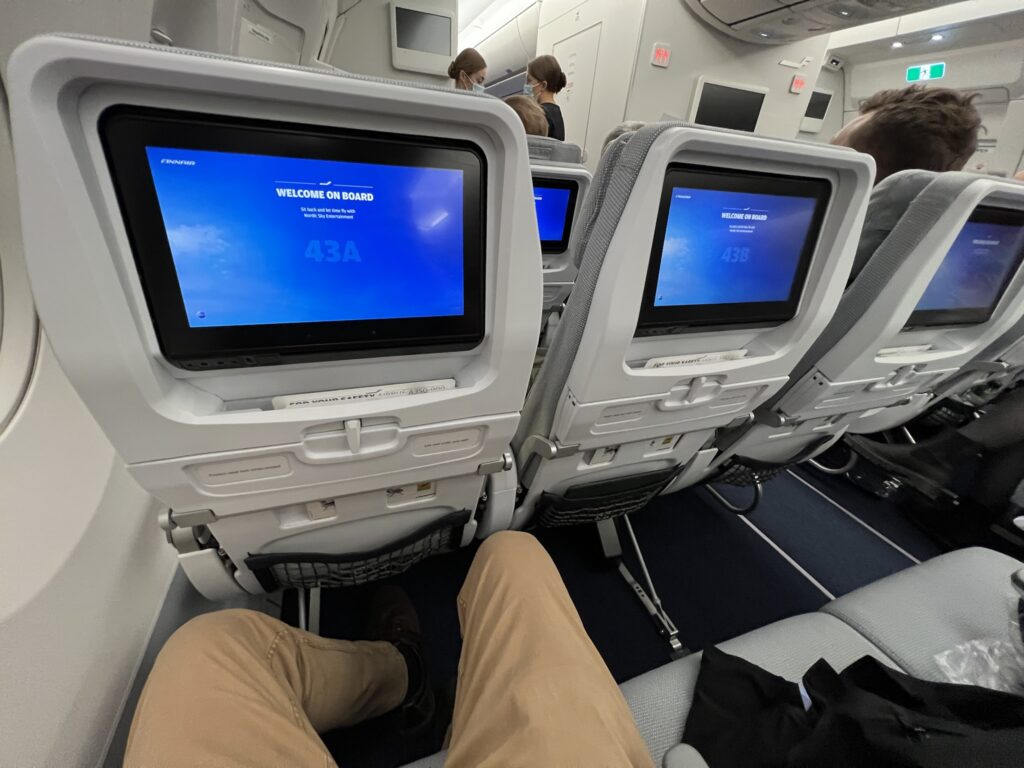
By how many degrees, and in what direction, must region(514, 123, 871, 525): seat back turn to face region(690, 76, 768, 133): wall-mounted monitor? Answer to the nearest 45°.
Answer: approximately 45° to its right

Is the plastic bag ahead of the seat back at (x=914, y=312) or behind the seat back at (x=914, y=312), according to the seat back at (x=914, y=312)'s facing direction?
behind

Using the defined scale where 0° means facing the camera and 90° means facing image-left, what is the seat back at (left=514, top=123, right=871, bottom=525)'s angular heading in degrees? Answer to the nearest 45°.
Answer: approximately 135°

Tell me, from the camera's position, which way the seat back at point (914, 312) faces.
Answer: facing away from the viewer and to the left of the viewer

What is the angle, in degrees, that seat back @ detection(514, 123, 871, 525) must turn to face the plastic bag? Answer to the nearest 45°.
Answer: approximately 135° to its right

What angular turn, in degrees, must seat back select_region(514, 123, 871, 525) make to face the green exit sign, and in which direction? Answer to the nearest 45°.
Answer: approximately 45° to its right

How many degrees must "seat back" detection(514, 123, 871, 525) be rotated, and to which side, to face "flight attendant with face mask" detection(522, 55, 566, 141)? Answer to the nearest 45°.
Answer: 0° — it already faces them
